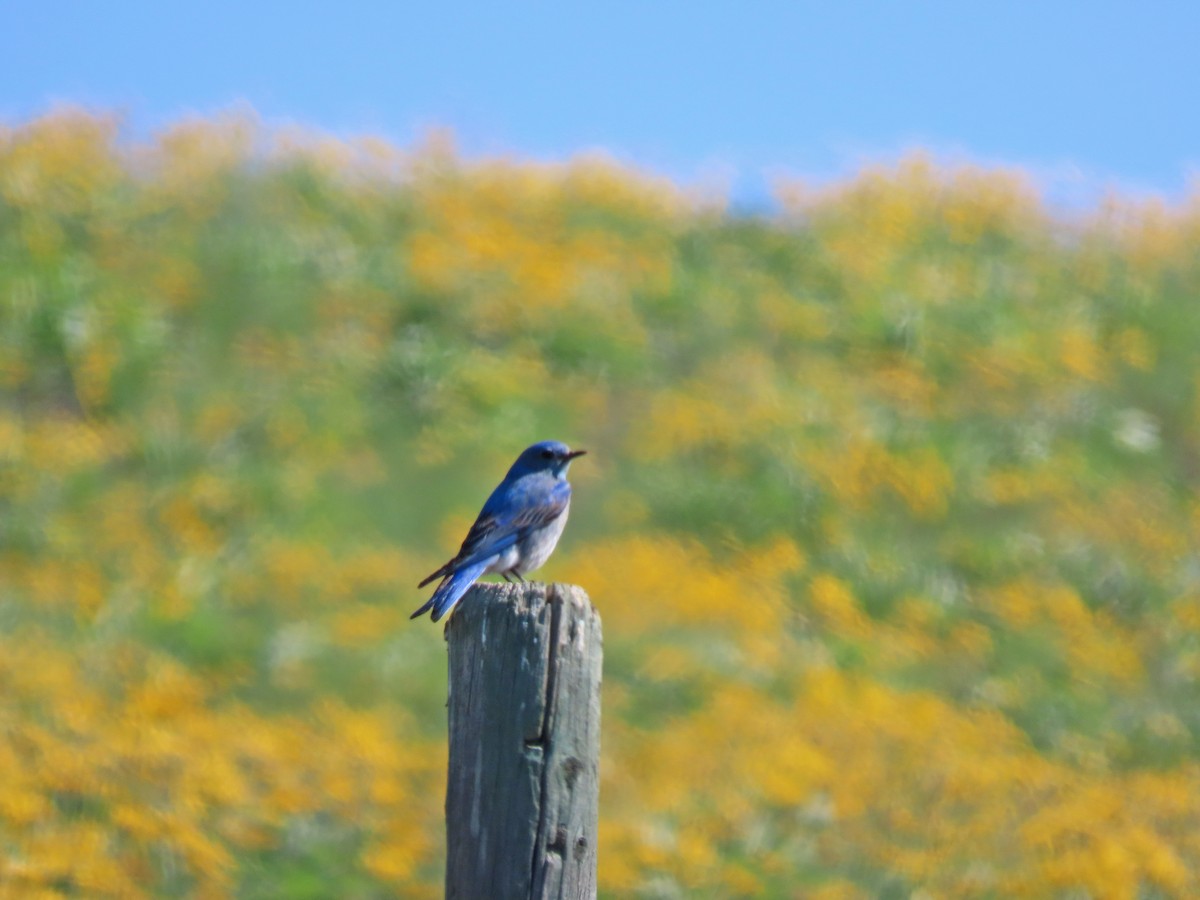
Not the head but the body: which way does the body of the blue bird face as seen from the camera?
to the viewer's right
